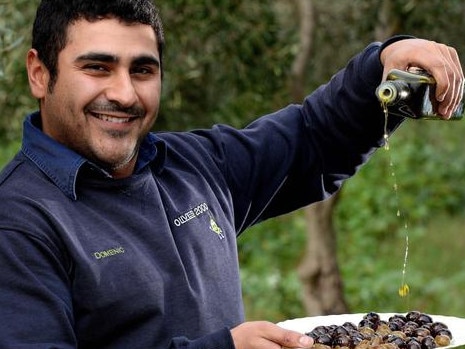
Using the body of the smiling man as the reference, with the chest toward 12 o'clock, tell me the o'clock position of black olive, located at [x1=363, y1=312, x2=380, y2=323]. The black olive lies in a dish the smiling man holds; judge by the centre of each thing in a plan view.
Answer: The black olive is roughly at 10 o'clock from the smiling man.

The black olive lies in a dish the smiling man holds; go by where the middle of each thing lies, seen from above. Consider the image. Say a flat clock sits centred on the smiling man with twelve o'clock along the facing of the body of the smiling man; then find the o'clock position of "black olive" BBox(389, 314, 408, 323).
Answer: The black olive is roughly at 10 o'clock from the smiling man.

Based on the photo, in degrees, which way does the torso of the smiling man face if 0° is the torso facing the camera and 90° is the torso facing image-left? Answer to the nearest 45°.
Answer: approximately 315°
